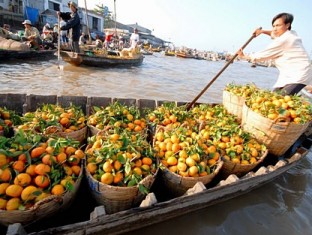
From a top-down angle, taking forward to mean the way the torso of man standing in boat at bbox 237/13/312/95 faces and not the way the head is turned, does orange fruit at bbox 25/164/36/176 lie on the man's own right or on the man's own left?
on the man's own left

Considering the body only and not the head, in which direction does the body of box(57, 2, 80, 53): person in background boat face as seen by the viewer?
to the viewer's left

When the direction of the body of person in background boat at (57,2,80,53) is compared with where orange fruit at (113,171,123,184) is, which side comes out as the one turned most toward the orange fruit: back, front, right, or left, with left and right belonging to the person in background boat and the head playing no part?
left

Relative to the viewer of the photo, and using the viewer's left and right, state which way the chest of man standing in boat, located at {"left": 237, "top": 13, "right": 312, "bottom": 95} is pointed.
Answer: facing to the left of the viewer
